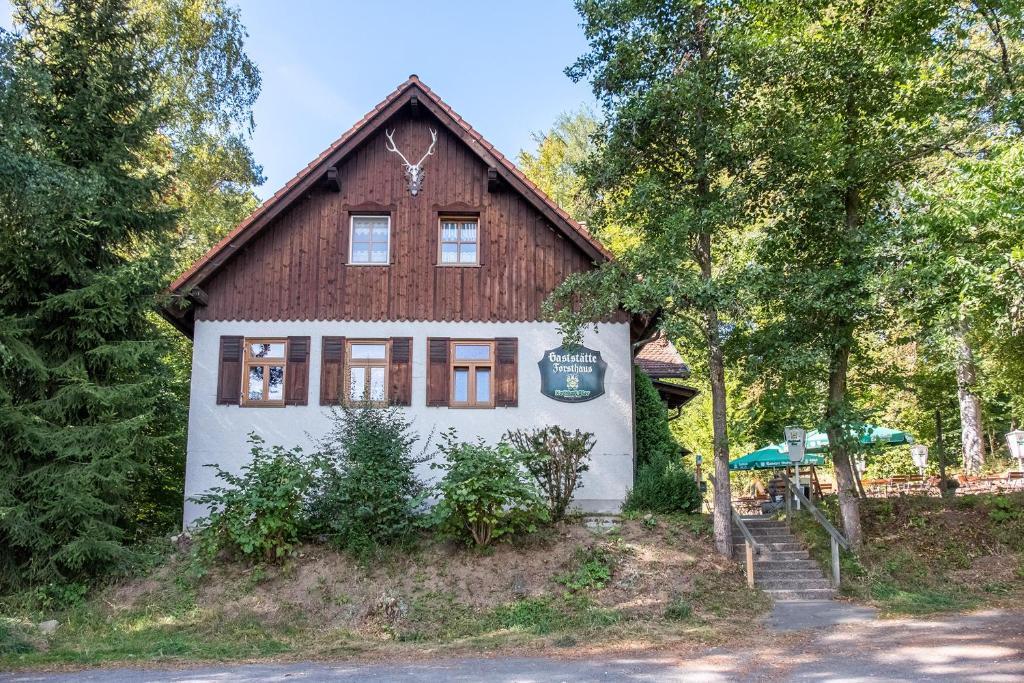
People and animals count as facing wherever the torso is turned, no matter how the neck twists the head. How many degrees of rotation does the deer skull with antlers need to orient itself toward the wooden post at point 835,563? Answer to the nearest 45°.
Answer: approximately 45° to its left

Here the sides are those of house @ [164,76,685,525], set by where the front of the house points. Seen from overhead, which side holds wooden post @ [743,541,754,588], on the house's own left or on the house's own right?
on the house's own left

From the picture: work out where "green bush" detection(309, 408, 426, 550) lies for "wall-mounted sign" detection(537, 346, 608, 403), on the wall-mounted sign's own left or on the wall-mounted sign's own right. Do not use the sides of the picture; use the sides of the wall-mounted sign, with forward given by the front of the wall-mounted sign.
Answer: on the wall-mounted sign's own right

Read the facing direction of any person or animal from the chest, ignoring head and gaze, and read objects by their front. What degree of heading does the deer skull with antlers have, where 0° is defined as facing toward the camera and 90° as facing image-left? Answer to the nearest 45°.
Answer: approximately 0°

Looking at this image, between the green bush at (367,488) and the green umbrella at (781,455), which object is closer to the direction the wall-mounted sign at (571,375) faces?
the green bush

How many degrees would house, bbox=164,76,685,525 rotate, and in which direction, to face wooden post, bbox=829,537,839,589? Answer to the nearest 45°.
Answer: approximately 90° to its left
